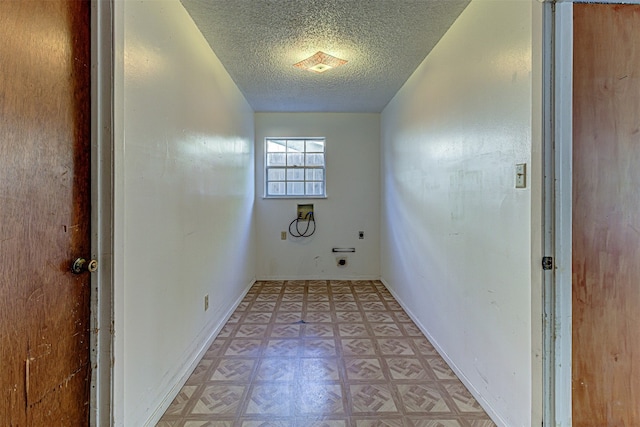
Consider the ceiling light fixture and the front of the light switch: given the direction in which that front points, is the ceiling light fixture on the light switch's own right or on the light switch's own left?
on the light switch's own right

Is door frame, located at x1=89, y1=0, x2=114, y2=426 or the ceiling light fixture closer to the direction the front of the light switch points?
the door frame

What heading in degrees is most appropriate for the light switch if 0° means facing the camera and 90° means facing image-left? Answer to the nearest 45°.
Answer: approximately 45°

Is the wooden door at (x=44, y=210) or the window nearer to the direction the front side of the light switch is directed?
the wooden door

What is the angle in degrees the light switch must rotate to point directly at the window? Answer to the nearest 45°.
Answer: approximately 90° to its right

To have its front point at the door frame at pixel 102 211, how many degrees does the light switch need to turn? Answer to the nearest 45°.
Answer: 0° — it already faces it
